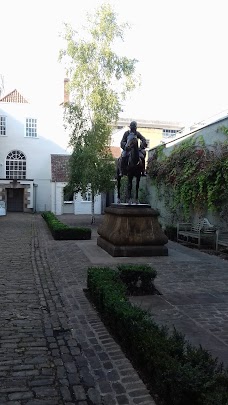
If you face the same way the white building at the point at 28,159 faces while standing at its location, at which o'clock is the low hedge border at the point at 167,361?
The low hedge border is roughly at 12 o'clock from the white building.

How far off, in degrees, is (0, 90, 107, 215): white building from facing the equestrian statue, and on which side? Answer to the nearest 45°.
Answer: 0° — it already faces it

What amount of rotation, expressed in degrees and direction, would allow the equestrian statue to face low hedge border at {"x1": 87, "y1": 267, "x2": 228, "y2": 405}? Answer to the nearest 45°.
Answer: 0° — it already faces it

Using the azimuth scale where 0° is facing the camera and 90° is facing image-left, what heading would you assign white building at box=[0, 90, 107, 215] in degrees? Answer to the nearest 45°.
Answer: approximately 0°

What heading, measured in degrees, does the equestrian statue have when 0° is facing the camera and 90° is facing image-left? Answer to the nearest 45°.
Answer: approximately 0°

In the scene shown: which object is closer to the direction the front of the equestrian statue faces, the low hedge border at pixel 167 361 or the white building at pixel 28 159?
the low hedge border

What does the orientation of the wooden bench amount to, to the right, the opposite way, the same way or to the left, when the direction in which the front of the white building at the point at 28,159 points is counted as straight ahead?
to the right

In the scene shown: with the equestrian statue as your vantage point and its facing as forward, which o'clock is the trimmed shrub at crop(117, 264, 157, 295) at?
The trimmed shrub is roughly at 12 o'clock from the equestrian statue.

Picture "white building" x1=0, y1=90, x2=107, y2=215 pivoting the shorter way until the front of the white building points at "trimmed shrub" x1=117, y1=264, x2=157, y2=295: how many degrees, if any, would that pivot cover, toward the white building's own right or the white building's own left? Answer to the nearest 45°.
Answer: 0° — it already faces it

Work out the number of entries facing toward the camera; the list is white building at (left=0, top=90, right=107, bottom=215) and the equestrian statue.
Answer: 2
